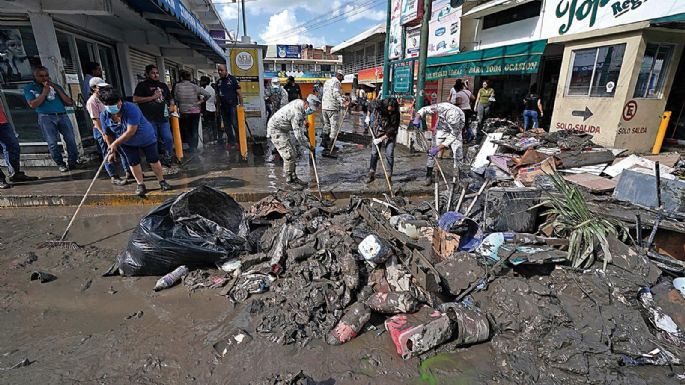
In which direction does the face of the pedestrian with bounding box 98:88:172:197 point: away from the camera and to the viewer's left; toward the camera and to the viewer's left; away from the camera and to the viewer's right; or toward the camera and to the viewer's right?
toward the camera and to the viewer's left

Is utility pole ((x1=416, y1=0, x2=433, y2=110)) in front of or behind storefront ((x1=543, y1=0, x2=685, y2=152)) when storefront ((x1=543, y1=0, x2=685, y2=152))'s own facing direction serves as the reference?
in front

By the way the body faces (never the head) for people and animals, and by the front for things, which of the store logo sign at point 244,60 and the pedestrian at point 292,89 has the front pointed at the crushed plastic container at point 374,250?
the store logo sign

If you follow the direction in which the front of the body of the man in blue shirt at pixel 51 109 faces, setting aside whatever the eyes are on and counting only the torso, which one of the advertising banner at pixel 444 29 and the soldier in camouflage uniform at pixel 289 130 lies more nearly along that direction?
the soldier in camouflage uniform

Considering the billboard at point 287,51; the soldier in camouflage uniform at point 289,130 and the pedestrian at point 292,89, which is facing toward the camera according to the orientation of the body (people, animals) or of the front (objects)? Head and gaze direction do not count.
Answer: the billboard

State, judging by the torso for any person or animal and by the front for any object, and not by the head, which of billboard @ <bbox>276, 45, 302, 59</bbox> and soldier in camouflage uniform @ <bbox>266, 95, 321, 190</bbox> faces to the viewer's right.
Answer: the soldier in camouflage uniform

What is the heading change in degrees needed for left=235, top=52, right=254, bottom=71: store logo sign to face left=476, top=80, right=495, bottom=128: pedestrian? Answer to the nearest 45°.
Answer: approximately 90° to its left

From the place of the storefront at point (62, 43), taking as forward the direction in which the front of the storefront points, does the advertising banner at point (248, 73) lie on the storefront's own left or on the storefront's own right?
on the storefront's own left
